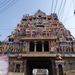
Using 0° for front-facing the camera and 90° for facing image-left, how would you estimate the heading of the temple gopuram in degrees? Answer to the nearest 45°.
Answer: approximately 0°
